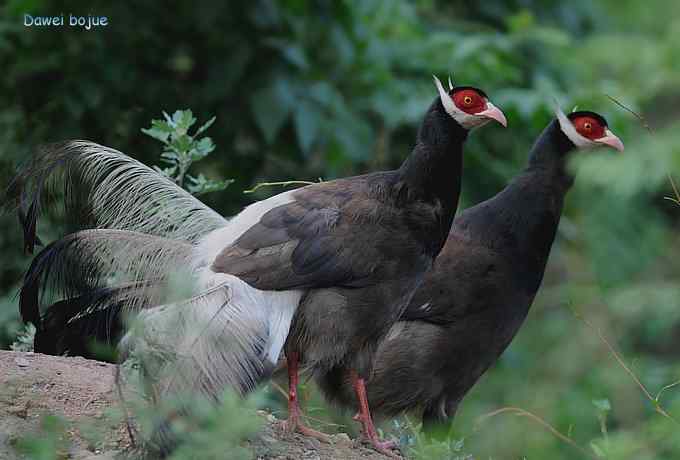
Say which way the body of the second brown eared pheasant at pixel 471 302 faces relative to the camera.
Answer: to the viewer's right

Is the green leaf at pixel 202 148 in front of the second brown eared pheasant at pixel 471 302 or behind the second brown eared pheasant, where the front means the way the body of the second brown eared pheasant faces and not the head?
behind

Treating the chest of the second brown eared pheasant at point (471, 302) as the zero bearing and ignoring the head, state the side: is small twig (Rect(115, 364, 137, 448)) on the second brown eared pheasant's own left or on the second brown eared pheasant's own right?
on the second brown eared pheasant's own right

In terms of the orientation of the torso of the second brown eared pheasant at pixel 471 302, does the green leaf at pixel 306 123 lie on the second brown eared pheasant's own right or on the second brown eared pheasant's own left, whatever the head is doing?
on the second brown eared pheasant's own left

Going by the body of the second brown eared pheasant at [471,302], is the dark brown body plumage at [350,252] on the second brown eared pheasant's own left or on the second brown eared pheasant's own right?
on the second brown eared pheasant's own right

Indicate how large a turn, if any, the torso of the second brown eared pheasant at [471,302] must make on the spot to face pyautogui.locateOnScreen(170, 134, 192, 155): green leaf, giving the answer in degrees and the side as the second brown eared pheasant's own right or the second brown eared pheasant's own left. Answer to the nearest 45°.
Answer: approximately 180°
